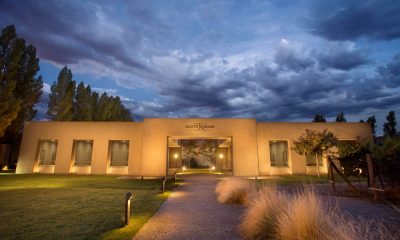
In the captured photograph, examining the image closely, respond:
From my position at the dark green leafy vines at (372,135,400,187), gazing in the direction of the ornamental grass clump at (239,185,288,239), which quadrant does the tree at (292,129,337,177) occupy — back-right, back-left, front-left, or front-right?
back-right

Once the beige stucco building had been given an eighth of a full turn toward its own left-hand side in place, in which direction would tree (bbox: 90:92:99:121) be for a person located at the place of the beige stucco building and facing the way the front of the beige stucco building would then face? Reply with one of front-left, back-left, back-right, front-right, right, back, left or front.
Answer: back

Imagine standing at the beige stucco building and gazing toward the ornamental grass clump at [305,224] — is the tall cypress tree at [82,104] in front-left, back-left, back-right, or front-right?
back-right

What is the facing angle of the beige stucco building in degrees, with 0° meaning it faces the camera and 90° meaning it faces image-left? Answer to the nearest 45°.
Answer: approximately 0°

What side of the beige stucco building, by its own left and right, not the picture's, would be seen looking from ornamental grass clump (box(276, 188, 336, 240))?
front

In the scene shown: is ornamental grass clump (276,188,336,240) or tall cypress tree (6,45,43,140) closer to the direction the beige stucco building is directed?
the ornamental grass clump

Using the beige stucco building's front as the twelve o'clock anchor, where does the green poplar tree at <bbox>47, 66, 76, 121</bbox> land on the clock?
The green poplar tree is roughly at 4 o'clock from the beige stucco building.

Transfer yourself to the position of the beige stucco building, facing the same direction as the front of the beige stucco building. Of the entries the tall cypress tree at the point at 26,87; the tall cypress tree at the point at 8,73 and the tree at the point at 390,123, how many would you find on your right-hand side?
2

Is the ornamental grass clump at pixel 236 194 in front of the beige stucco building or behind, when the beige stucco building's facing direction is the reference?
in front

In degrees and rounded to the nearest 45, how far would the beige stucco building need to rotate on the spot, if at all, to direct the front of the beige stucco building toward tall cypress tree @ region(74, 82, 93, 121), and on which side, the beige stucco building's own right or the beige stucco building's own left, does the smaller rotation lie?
approximately 135° to the beige stucco building's own right

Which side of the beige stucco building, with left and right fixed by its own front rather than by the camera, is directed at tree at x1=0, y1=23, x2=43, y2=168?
right

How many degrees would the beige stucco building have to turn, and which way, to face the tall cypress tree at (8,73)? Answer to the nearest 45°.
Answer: approximately 90° to its right
